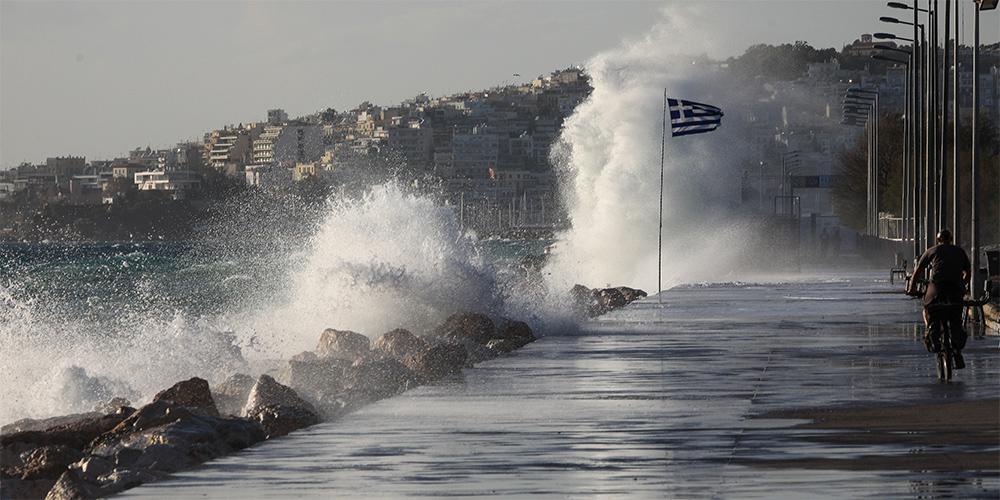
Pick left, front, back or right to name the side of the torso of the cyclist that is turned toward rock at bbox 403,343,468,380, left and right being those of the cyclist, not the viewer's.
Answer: left

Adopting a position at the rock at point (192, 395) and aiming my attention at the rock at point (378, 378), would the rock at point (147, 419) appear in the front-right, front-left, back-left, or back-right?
back-right

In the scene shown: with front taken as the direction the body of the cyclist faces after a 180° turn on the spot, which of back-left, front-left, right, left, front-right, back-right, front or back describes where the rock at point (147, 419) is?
front-right

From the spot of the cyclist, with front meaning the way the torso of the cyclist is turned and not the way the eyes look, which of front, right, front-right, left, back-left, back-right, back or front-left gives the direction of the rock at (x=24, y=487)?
back-left

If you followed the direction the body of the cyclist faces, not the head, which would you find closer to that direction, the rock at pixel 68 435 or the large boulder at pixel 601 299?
the large boulder

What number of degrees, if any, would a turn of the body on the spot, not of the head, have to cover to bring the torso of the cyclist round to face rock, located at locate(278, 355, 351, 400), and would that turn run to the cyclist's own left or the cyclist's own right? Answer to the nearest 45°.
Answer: approximately 90° to the cyclist's own left

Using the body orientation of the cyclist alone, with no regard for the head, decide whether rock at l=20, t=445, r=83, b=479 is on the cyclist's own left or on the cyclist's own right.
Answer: on the cyclist's own left

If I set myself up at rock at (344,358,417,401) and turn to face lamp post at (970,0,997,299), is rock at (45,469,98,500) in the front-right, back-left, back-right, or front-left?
back-right

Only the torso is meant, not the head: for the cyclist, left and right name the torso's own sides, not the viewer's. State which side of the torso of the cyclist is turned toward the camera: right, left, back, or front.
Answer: back

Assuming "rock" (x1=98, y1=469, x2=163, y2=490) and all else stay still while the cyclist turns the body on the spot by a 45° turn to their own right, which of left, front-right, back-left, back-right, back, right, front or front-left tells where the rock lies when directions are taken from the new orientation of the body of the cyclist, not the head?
back

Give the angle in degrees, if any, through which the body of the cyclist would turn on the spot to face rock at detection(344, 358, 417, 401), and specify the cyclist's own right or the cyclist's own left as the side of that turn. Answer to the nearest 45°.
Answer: approximately 90° to the cyclist's own left
